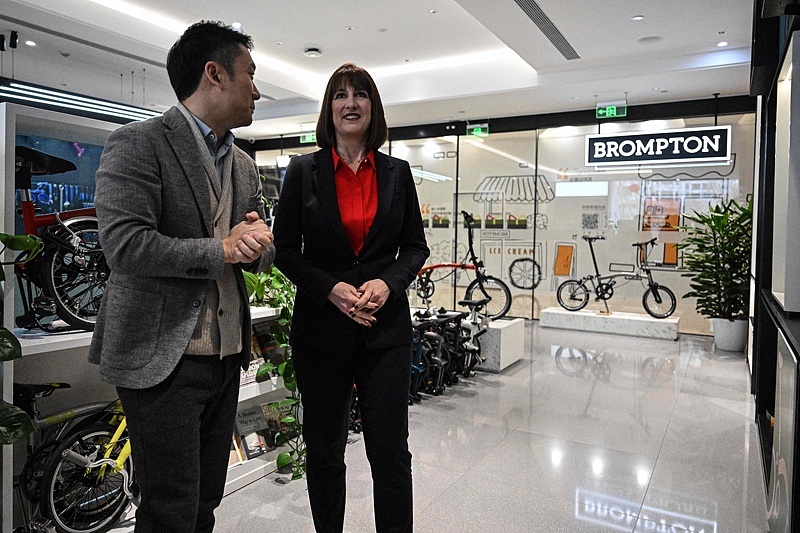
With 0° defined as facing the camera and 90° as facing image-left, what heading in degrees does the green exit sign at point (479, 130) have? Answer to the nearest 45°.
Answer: approximately 0°

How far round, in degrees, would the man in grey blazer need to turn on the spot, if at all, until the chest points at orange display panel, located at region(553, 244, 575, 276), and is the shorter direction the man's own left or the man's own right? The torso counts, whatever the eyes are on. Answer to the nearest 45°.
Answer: approximately 90° to the man's own left

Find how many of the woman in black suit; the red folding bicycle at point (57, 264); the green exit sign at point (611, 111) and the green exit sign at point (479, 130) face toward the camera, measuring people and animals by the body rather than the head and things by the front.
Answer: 3

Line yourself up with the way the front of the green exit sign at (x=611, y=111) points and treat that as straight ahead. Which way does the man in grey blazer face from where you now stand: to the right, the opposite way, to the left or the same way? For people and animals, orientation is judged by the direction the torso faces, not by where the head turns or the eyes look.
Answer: to the left

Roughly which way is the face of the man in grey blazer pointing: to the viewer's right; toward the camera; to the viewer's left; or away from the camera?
to the viewer's right
